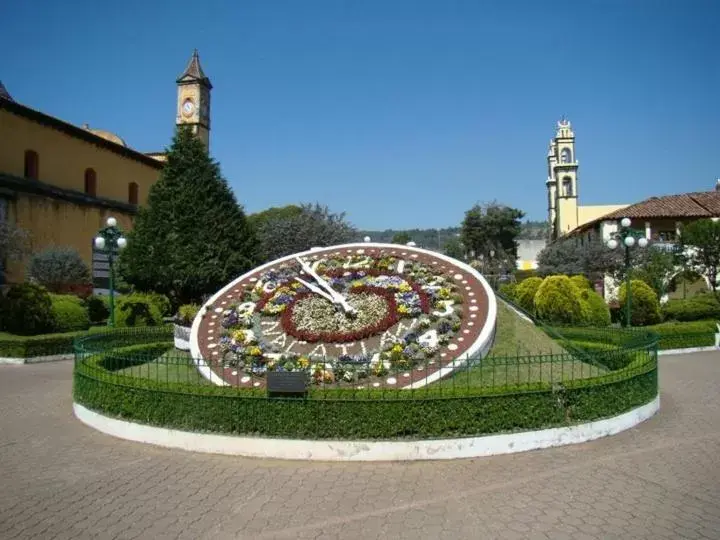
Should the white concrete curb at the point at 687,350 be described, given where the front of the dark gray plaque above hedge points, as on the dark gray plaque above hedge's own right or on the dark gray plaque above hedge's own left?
on the dark gray plaque above hedge's own left

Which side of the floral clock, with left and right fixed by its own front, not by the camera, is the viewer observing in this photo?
front

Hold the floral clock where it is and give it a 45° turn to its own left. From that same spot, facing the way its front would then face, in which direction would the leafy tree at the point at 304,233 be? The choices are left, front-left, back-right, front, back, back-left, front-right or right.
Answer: back-left

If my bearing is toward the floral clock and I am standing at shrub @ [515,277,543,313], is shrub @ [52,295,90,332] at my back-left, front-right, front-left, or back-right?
front-right

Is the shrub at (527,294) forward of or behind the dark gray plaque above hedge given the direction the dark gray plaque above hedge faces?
behind

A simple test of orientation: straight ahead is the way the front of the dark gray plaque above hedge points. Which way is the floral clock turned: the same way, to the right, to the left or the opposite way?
the same way

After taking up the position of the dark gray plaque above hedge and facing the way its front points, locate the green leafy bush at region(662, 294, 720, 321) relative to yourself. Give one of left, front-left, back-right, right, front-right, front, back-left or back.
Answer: back-left

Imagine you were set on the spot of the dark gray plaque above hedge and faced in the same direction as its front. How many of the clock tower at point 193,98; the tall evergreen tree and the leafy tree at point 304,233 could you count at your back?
3

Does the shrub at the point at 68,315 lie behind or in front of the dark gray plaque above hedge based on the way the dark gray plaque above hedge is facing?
behind

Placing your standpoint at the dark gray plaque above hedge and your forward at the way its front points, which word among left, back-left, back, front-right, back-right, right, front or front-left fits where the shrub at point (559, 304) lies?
back-left

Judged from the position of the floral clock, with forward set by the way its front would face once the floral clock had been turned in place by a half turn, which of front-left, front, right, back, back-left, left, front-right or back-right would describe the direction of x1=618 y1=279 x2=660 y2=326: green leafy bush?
front-right

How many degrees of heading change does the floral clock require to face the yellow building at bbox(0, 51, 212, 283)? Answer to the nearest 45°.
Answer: approximately 135° to its right

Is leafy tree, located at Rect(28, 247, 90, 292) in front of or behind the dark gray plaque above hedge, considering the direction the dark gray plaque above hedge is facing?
behind

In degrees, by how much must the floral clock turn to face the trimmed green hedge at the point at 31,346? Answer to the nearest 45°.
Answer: approximately 135° to its right

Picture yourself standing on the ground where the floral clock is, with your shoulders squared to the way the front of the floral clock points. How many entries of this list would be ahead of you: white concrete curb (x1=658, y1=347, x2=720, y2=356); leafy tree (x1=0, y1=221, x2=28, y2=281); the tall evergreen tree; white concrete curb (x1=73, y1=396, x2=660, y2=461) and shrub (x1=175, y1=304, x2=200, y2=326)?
1

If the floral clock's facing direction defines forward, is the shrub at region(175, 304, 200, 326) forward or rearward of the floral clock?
rearward

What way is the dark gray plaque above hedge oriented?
toward the camera

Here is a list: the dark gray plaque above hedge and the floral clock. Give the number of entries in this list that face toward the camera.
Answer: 2

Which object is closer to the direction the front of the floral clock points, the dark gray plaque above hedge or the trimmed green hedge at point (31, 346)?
the dark gray plaque above hedge
